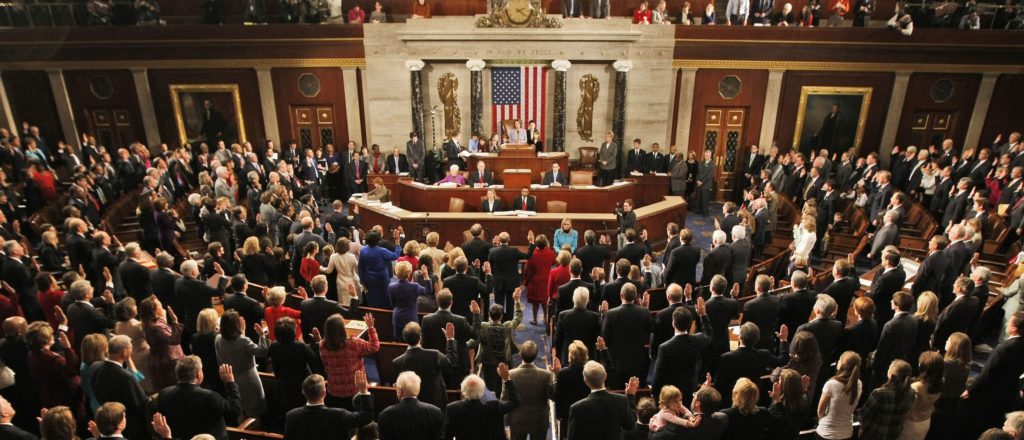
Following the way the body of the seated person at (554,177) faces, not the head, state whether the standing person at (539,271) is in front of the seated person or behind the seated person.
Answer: in front

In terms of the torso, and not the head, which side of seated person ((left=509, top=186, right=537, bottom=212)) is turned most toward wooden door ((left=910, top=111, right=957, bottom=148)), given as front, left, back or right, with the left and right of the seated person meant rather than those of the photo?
left

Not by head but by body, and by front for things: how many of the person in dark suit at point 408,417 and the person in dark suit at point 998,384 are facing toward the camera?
0

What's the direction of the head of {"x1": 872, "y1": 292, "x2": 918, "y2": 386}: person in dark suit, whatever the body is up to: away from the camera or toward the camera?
away from the camera

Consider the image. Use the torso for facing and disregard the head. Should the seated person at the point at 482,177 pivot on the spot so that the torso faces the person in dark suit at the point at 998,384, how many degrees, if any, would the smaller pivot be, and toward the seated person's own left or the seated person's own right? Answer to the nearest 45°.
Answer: approximately 45° to the seated person's own left

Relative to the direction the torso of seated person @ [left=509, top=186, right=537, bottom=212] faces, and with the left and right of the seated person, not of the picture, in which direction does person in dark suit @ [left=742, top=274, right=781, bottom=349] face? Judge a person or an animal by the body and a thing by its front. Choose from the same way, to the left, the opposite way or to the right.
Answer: the opposite way

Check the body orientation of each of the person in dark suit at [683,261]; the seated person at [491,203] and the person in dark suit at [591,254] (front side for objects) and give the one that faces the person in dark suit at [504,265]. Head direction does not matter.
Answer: the seated person

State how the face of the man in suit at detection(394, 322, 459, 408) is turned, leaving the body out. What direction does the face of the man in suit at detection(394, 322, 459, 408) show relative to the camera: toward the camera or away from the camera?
away from the camera

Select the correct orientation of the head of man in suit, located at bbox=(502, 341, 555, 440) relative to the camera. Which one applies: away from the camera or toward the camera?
away from the camera

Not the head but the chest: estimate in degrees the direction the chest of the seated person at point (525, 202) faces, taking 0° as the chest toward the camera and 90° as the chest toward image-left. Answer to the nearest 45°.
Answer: approximately 0°

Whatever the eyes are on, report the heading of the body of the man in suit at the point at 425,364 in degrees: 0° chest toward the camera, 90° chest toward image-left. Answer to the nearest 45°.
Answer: approximately 180°

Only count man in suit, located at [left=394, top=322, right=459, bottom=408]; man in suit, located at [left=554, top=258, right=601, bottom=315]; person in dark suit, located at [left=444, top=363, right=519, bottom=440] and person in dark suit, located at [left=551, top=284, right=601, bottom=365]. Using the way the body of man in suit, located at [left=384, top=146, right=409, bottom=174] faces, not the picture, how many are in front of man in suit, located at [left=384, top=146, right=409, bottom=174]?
4
